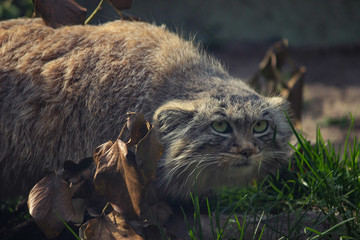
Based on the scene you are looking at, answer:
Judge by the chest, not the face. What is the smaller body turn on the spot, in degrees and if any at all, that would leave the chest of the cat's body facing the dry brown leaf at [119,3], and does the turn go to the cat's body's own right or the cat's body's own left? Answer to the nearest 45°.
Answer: approximately 135° to the cat's body's own left

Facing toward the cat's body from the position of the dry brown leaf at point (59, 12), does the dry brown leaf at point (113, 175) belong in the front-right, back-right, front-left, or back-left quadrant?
front-right

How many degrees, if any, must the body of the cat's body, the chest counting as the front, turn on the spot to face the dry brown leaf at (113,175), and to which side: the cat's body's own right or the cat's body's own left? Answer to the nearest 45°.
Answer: approximately 90° to the cat's body's own right

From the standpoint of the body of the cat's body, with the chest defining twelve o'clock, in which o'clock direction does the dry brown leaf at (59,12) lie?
The dry brown leaf is roughly at 7 o'clock from the cat's body.

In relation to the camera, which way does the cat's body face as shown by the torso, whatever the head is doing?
to the viewer's right
